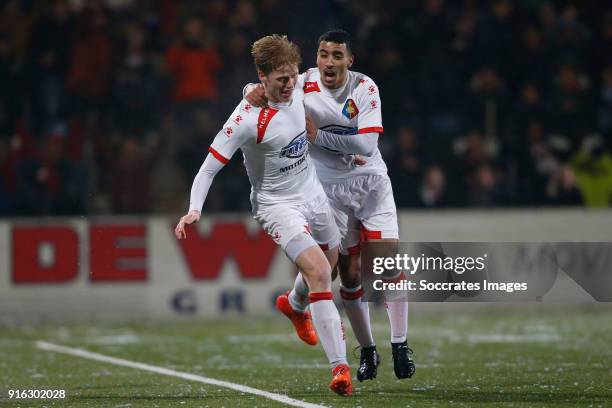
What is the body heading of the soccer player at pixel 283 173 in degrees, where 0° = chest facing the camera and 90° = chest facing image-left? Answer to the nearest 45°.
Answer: approximately 315°

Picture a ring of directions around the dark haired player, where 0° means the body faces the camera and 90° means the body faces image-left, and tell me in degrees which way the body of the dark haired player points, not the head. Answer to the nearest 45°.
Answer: approximately 0°
